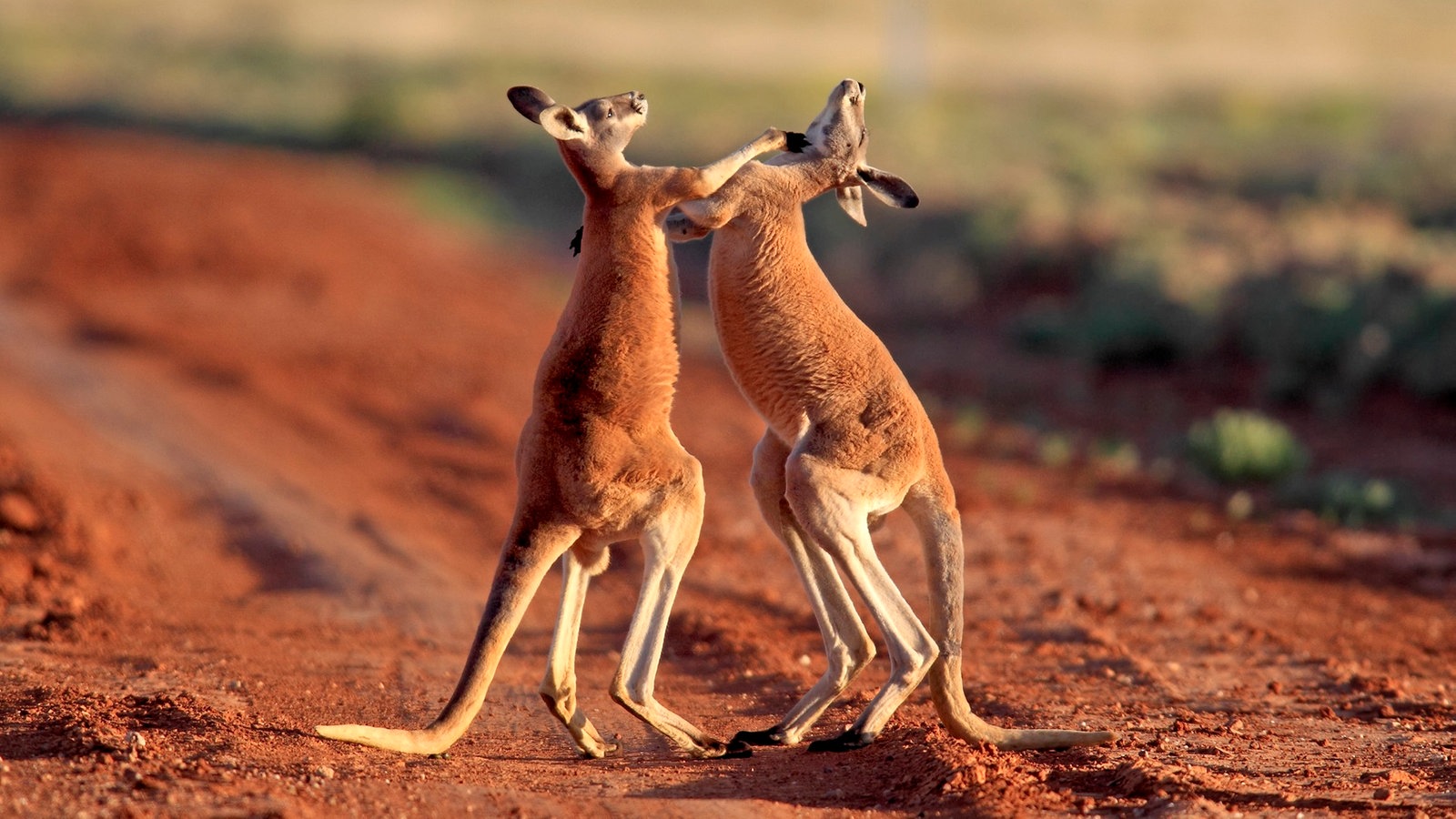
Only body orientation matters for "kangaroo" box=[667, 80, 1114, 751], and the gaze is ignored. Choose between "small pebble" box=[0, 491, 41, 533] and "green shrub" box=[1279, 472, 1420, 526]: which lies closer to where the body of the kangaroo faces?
the small pebble

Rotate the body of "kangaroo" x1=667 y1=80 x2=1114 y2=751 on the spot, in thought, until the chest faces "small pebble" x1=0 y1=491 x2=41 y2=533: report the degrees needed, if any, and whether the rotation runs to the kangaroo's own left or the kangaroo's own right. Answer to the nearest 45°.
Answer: approximately 45° to the kangaroo's own right

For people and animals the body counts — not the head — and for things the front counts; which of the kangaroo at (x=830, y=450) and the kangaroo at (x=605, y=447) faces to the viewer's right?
the kangaroo at (x=605, y=447)

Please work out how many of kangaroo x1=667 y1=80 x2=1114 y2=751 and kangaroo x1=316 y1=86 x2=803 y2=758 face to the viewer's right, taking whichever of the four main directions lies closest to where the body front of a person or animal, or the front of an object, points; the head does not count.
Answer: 1

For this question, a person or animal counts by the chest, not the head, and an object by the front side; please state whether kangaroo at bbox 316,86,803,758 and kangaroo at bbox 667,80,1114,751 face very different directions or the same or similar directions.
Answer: very different directions

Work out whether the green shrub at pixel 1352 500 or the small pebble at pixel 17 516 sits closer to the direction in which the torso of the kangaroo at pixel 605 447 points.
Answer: the green shrub

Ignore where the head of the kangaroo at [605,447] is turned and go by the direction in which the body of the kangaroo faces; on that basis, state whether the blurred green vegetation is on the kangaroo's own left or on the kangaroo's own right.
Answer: on the kangaroo's own left

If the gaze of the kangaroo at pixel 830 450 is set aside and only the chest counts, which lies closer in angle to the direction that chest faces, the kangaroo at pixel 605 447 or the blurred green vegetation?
the kangaroo

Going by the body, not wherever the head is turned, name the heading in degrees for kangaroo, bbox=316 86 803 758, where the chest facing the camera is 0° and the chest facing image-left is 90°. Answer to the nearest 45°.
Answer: approximately 270°

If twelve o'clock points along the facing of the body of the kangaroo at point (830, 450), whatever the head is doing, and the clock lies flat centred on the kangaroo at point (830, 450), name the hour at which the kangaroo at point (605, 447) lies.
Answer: the kangaroo at point (605, 447) is roughly at 11 o'clock from the kangaroo at point (830, 450).

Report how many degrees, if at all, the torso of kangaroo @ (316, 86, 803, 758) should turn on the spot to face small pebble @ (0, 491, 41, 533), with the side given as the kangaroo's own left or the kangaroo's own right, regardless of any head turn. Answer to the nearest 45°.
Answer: approximately 135° to the kangaroo's own left

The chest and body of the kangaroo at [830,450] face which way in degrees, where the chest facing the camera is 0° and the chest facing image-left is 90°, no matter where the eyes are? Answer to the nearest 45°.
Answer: approximately 90°

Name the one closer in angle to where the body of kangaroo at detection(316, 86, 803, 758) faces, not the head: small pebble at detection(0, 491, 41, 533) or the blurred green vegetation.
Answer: the blurred green vegetation

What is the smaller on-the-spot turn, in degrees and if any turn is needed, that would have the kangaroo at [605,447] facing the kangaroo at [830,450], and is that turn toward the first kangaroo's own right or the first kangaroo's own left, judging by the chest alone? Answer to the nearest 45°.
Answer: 0° — it already faces it

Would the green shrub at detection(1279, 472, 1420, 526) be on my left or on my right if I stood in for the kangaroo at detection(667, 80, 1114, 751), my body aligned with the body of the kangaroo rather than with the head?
on my right

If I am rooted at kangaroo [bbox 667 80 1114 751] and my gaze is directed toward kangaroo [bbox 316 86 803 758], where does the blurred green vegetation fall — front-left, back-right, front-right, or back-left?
back-right
